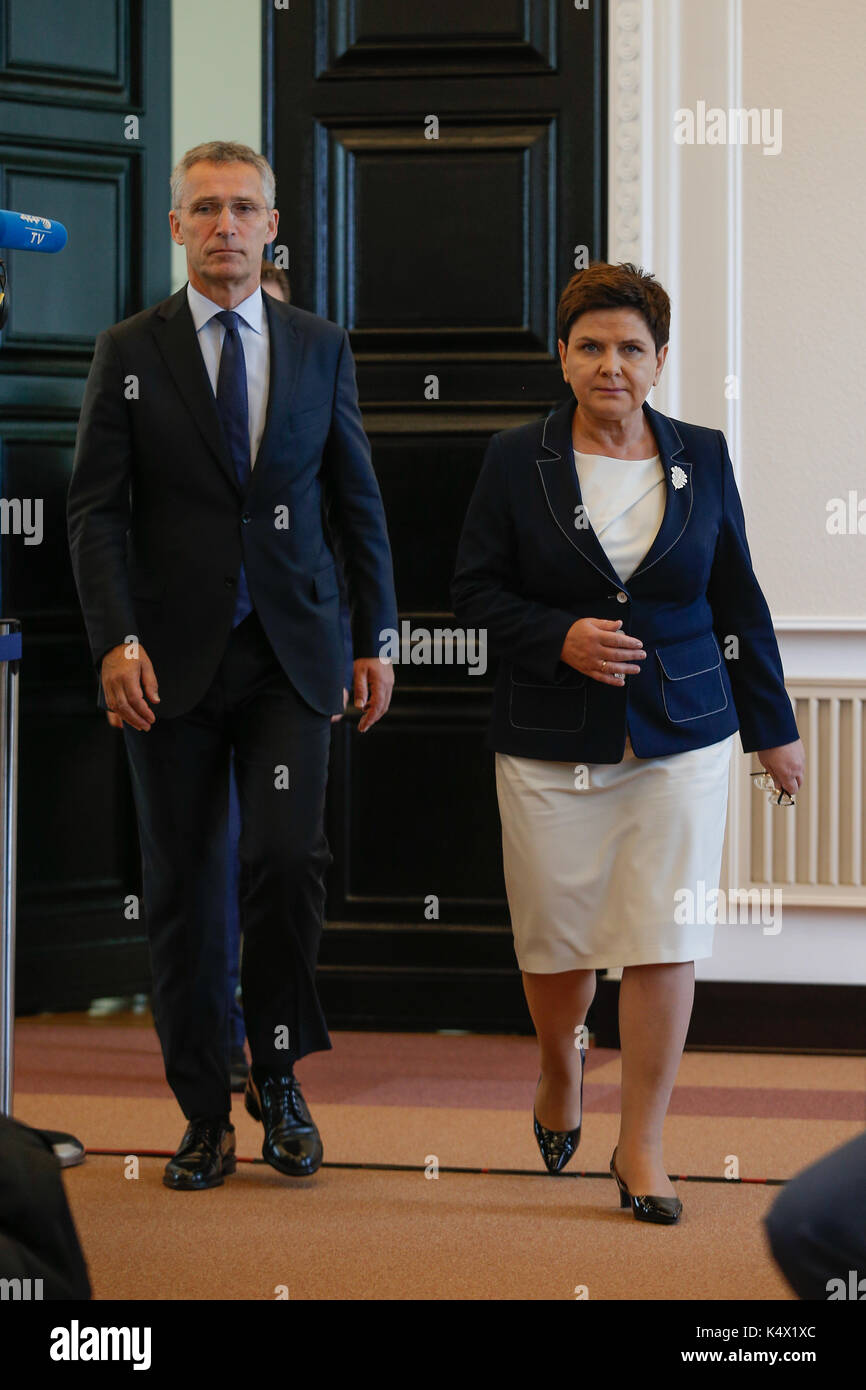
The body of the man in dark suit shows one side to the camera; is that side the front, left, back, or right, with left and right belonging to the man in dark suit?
front

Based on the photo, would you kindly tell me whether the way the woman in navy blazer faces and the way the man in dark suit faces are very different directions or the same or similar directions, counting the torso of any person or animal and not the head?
same or similar directions

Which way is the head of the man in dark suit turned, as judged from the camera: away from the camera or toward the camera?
toward the camera

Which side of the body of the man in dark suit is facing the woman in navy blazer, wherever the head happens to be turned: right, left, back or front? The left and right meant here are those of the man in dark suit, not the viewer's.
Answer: left

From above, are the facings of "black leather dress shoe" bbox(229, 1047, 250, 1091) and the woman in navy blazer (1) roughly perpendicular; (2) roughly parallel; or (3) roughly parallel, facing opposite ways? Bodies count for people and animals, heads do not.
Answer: roughly parallel

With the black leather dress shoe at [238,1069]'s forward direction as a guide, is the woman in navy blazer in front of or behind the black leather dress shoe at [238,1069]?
in front

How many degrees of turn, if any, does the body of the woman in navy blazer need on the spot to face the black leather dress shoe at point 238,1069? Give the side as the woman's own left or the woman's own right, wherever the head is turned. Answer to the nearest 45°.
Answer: approximately 135° to the woman's own right

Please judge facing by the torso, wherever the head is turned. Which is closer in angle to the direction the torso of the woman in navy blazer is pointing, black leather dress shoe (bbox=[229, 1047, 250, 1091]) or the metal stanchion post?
the metal stanchion post

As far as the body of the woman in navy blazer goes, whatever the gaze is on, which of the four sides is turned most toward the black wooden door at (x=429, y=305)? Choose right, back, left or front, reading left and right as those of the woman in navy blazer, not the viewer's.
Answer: back

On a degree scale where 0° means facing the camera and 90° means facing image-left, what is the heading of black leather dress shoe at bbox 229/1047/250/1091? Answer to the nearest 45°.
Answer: approximately 0°

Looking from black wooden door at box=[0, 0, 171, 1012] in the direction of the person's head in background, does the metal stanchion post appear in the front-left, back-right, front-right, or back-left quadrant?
front-right
